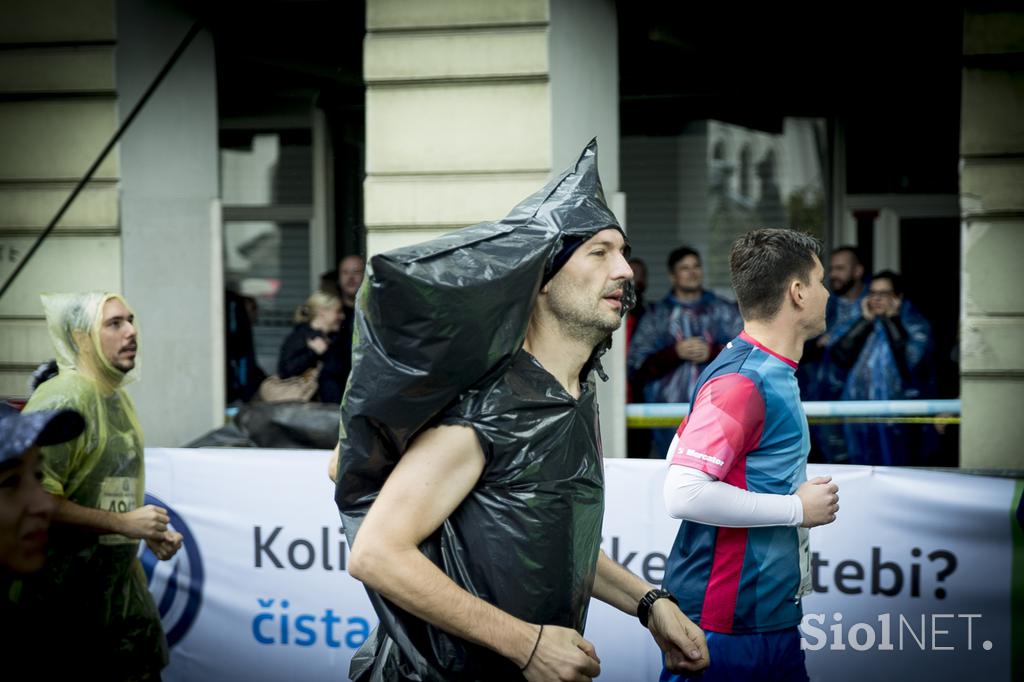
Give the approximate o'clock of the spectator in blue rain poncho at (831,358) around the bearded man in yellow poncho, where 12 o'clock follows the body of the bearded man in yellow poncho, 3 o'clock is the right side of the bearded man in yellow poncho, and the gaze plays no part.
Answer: The spectator in blue rain poncho is roughly at 10 o'clock from the bearded man in yellow poncho.

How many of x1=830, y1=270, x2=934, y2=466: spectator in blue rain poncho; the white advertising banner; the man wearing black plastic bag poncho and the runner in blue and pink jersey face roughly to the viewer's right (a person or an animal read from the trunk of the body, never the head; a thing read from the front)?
2

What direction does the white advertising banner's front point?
toward the camera

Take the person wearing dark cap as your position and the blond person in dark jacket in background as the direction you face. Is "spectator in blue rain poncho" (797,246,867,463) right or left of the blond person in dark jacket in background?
right

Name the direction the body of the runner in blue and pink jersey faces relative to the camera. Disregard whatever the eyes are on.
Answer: to the viewer's right

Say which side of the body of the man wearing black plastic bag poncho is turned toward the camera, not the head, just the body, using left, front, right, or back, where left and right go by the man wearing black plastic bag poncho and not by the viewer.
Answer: right

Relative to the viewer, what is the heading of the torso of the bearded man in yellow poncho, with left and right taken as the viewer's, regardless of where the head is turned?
facing the viewer and to the right of the viewer

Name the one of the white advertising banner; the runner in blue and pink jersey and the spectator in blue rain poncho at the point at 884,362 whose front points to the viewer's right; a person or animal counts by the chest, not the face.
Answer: the runner in blue and pink jersey

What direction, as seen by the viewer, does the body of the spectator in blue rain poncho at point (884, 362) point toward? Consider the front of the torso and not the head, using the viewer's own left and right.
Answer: facing the viewer and to the left of the viewer

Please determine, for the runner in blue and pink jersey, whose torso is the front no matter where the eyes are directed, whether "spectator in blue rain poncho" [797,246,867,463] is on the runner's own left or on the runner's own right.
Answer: on the runner's own left

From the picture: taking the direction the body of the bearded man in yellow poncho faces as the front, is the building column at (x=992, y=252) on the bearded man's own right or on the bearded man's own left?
on the bearded man's own left

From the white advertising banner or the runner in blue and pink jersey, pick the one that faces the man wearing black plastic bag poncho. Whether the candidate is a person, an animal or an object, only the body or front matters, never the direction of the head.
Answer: the white advertising banner

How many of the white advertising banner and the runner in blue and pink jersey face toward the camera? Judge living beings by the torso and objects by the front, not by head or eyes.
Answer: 1
